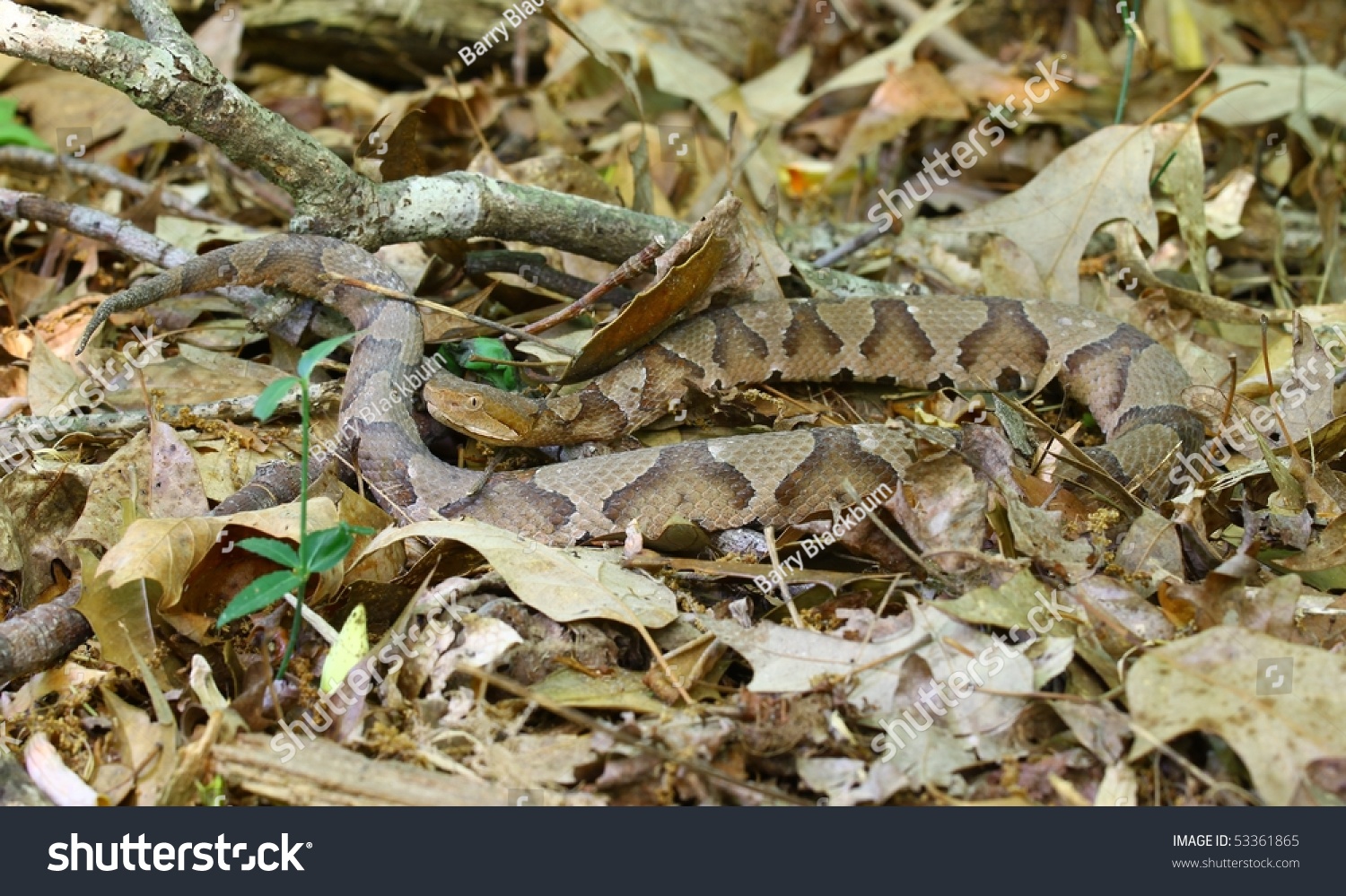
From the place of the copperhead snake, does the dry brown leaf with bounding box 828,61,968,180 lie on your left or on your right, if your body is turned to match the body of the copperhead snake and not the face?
on your right

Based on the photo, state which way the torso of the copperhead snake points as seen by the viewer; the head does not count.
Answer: to the viewer's left

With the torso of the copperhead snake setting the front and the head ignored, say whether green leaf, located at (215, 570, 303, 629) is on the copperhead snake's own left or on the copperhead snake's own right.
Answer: on the copperhead snake's own left

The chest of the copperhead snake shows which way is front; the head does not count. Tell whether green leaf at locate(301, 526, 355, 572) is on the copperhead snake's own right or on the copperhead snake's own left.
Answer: on the copperhead snake's own left

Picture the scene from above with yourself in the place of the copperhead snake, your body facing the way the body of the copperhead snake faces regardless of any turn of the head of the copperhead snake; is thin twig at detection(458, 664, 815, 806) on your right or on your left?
on your left

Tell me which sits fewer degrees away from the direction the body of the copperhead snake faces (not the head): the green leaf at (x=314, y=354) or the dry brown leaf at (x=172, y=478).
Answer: the dry brown leaf

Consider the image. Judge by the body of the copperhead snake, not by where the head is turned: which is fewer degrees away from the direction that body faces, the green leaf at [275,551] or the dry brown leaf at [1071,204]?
the green leaf
